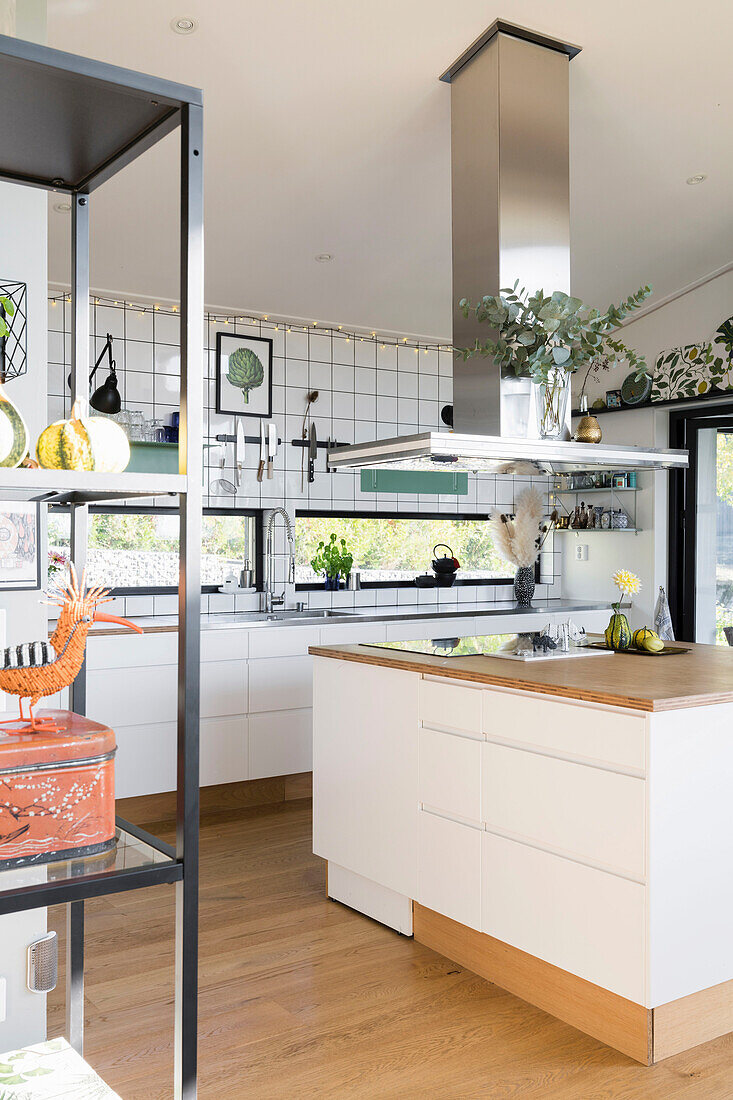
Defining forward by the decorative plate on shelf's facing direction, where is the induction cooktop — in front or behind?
in front

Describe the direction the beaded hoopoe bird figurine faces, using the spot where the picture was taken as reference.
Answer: facing to the right of the viewer

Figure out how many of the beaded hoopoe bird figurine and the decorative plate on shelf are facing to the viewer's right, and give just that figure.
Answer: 1

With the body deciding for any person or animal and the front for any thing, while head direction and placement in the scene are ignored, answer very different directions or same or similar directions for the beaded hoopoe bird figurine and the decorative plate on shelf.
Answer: very different directions

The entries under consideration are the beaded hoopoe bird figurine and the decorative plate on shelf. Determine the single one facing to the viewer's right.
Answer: the beaded hoopoe bird figurine

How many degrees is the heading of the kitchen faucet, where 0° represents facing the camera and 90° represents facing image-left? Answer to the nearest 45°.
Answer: approximately 315°

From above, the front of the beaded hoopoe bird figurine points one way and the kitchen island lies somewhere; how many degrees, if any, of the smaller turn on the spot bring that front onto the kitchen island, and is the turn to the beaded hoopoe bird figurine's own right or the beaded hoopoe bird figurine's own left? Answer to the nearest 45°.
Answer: approximately 45° to the beaded hoopoe bird figurine's own left

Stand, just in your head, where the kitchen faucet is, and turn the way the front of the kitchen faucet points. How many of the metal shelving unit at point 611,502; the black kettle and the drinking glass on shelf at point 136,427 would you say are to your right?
1

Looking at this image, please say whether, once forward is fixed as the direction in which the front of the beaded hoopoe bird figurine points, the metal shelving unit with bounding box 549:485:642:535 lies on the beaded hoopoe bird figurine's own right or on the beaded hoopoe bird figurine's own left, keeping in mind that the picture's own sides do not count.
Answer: on the beaded hoopoe bird figurine's own left

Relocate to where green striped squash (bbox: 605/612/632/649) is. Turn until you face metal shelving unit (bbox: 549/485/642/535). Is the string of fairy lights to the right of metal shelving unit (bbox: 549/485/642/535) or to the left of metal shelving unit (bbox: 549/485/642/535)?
left

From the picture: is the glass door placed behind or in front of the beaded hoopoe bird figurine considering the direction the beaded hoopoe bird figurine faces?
in front

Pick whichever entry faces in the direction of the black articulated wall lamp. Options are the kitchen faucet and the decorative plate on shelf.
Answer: the decorative plate on shelf

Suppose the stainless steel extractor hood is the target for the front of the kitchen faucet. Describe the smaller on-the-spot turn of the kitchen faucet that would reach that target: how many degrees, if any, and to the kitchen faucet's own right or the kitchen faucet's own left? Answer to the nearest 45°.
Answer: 0° — it already faces it

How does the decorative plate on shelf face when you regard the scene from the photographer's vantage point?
facing the viewer and to the left of the viewer

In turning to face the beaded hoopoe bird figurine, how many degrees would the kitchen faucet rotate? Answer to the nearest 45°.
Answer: approximately 45° to its right
